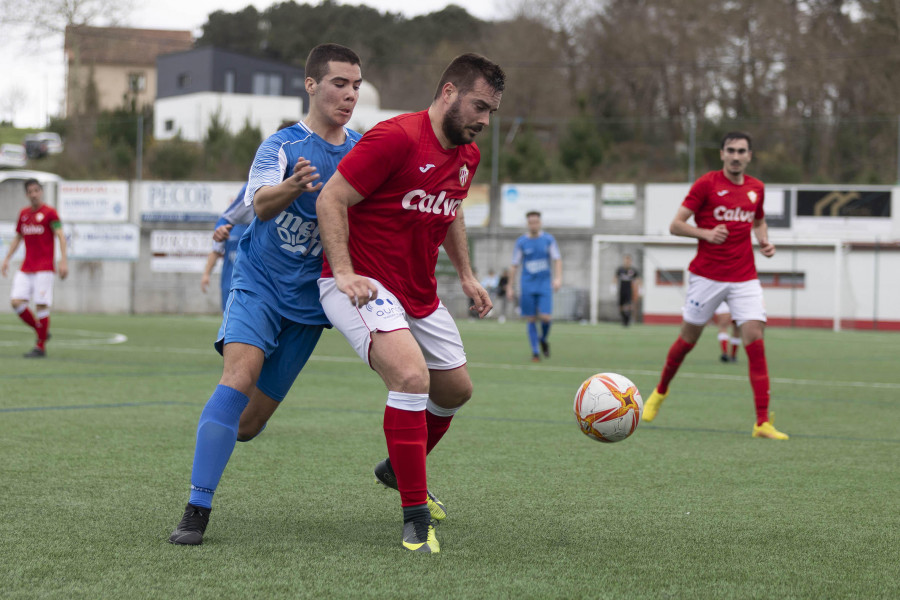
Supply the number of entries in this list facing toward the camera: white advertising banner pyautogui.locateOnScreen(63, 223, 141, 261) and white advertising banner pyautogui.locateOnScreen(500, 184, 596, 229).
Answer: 2

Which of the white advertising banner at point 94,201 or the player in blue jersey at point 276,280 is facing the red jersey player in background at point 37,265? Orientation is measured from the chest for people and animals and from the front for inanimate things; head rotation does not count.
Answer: the white advertising banner

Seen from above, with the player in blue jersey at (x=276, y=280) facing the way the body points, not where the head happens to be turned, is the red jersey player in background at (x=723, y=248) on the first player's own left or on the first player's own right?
on the first player's own left

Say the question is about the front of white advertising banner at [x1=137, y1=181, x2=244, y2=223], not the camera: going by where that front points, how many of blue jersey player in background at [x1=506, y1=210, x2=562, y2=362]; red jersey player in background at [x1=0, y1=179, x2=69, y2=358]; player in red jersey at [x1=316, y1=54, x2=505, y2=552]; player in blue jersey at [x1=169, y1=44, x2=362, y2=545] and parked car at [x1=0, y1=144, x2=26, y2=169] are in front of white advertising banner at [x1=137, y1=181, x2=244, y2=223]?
4

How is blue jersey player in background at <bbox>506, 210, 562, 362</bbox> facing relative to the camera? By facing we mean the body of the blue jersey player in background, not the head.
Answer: toward the camera

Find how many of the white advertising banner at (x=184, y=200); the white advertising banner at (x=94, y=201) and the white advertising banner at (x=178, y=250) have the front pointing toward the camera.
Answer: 3

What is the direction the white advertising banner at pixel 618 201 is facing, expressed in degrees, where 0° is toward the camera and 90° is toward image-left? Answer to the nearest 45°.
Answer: approximately 0°

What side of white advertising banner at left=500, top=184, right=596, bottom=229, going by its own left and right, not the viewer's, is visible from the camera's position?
front

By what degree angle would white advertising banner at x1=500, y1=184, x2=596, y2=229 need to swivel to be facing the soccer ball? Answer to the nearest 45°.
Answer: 0° — it already faces it

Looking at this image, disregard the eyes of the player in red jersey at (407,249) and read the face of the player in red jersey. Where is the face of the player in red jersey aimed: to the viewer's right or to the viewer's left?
to the viewer's right

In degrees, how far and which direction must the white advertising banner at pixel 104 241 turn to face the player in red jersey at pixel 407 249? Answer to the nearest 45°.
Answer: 0° — it already faces them

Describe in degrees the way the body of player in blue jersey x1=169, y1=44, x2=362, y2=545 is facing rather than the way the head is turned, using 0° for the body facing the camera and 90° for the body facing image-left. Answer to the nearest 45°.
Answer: approximately 315°

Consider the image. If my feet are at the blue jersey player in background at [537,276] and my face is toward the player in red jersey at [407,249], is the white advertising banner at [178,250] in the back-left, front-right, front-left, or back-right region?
back-right
